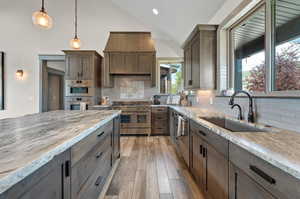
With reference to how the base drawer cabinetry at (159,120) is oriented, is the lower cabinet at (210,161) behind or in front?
in front

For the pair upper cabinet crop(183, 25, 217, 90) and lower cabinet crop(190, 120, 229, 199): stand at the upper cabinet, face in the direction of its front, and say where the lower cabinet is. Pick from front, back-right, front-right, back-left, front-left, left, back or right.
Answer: left

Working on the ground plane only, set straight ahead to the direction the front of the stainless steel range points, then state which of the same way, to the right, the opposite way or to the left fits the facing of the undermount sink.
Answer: to the right

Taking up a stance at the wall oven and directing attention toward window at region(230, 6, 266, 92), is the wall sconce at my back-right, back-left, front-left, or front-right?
back-right

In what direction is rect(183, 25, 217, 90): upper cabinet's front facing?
to the viewer's left

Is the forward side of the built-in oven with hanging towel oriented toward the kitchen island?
yes

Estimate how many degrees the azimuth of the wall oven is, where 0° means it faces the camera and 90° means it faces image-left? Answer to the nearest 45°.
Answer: approximately 0°

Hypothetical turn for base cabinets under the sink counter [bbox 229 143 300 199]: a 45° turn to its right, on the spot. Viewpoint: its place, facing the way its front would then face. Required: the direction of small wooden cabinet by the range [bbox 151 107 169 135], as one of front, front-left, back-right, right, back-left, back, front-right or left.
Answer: front-right

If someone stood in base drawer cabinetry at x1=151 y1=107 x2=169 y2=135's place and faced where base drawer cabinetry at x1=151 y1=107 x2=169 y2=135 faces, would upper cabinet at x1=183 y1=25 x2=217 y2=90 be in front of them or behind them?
in front
